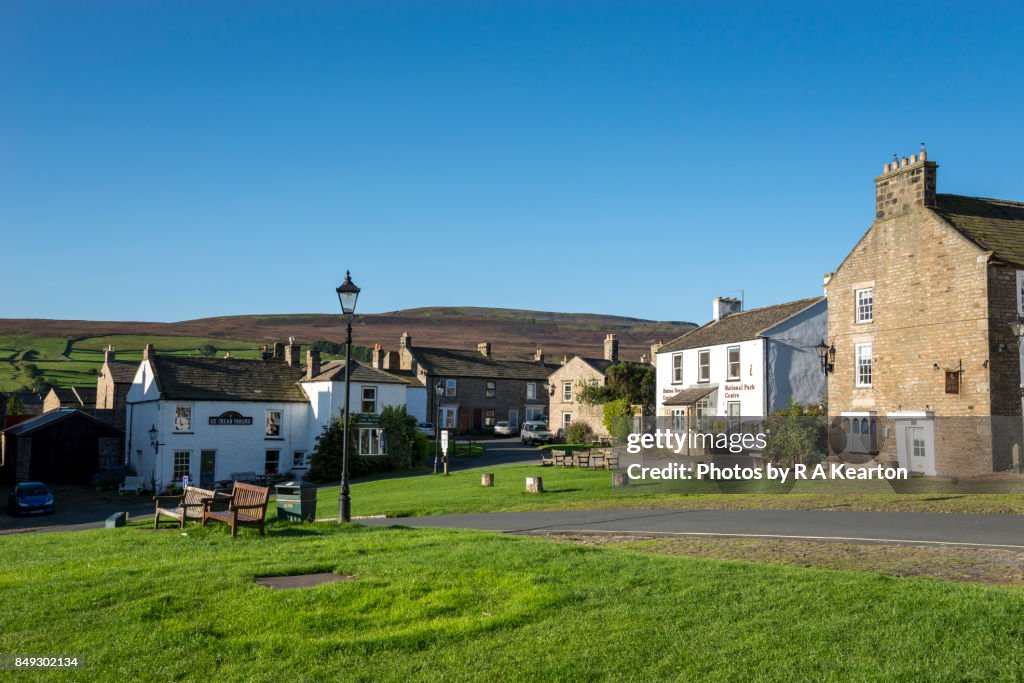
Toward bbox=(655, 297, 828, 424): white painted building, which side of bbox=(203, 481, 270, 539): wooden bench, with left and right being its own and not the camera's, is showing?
back

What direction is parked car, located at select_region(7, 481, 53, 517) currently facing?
toward the camera

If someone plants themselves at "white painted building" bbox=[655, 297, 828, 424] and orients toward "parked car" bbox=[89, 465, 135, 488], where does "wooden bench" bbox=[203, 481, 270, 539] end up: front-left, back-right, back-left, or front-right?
front-left

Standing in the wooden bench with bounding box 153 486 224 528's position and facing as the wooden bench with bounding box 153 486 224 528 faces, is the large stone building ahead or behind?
behind

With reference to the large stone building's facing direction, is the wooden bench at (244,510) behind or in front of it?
in front

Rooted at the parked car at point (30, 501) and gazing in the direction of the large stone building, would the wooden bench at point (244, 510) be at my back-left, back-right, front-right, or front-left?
front-right

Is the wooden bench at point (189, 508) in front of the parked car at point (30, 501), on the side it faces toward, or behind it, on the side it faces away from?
in front

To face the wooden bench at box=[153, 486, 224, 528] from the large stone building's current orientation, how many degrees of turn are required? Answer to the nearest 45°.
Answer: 0° — it already faces it

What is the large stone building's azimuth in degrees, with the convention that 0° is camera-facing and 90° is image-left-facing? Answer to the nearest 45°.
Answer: approximately 45°

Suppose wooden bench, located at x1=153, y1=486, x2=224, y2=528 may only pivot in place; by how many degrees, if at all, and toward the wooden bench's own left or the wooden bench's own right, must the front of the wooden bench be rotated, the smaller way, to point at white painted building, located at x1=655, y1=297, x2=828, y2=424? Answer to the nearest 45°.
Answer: approximately 180°

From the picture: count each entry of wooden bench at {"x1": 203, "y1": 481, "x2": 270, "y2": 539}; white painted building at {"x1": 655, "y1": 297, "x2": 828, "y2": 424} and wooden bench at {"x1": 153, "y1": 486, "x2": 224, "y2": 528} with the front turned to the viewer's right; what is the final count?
0

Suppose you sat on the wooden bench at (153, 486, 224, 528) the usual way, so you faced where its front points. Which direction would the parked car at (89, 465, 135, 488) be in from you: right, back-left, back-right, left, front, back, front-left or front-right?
back-right

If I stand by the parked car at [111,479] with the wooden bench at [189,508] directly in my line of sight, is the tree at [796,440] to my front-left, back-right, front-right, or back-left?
front-left

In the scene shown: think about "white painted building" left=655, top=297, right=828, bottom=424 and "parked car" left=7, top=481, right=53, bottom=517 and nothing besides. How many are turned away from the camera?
0

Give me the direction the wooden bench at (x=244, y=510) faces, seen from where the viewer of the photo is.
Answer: facing the viewer and to the left of the viewer
